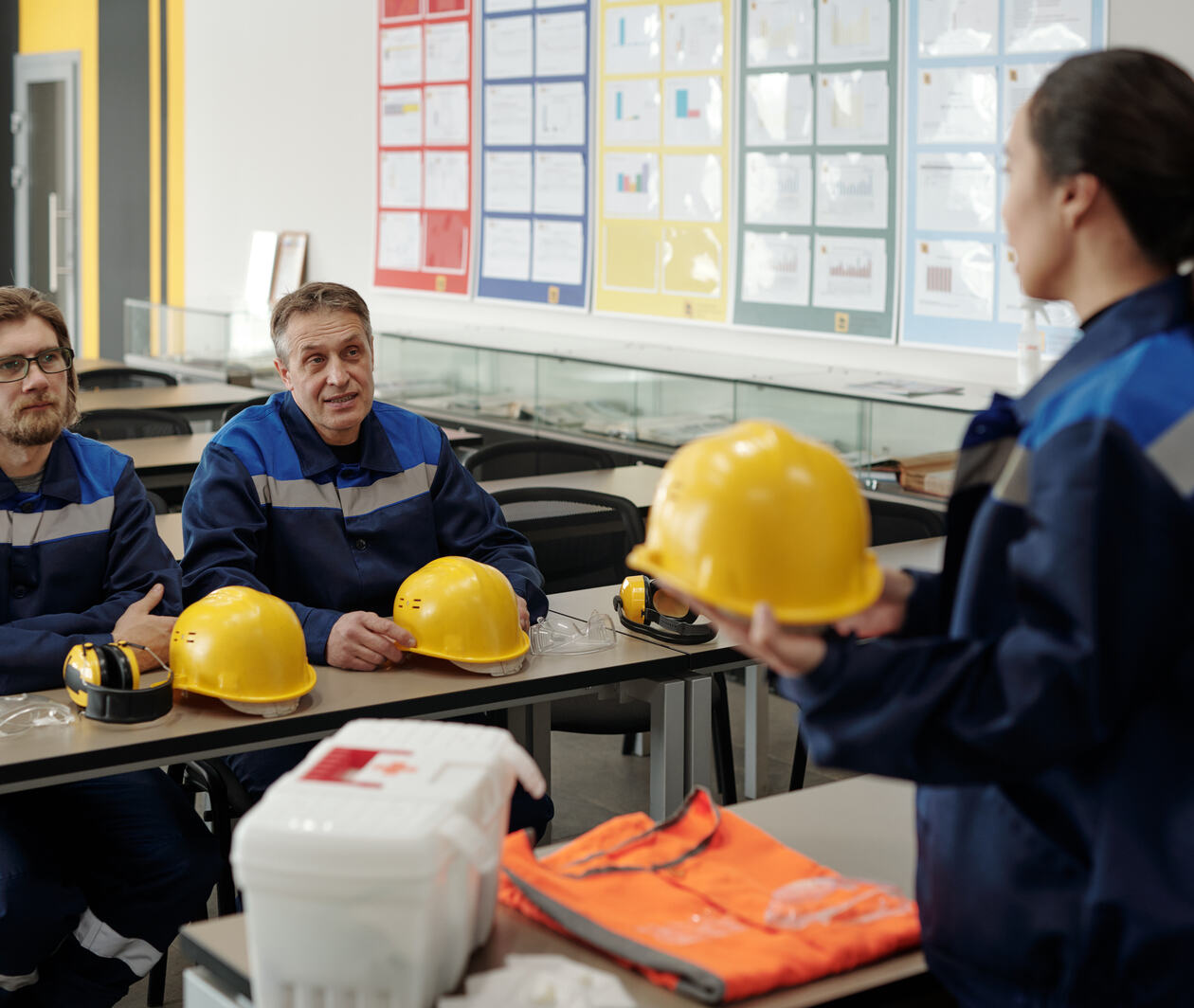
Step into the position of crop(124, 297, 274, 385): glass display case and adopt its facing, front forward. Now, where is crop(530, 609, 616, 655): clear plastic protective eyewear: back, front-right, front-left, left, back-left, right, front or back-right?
front-left

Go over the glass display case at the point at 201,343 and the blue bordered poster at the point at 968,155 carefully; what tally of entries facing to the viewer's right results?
0

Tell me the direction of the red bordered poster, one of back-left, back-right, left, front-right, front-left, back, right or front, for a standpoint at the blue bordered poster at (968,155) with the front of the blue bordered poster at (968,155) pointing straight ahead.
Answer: right

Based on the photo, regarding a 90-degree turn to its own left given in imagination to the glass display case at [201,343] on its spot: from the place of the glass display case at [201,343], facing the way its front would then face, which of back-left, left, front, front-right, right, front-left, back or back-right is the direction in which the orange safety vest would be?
front-right

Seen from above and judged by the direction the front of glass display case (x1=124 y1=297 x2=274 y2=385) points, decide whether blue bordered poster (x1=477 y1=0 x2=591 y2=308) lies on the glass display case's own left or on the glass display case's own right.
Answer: on the glass display case's own left
